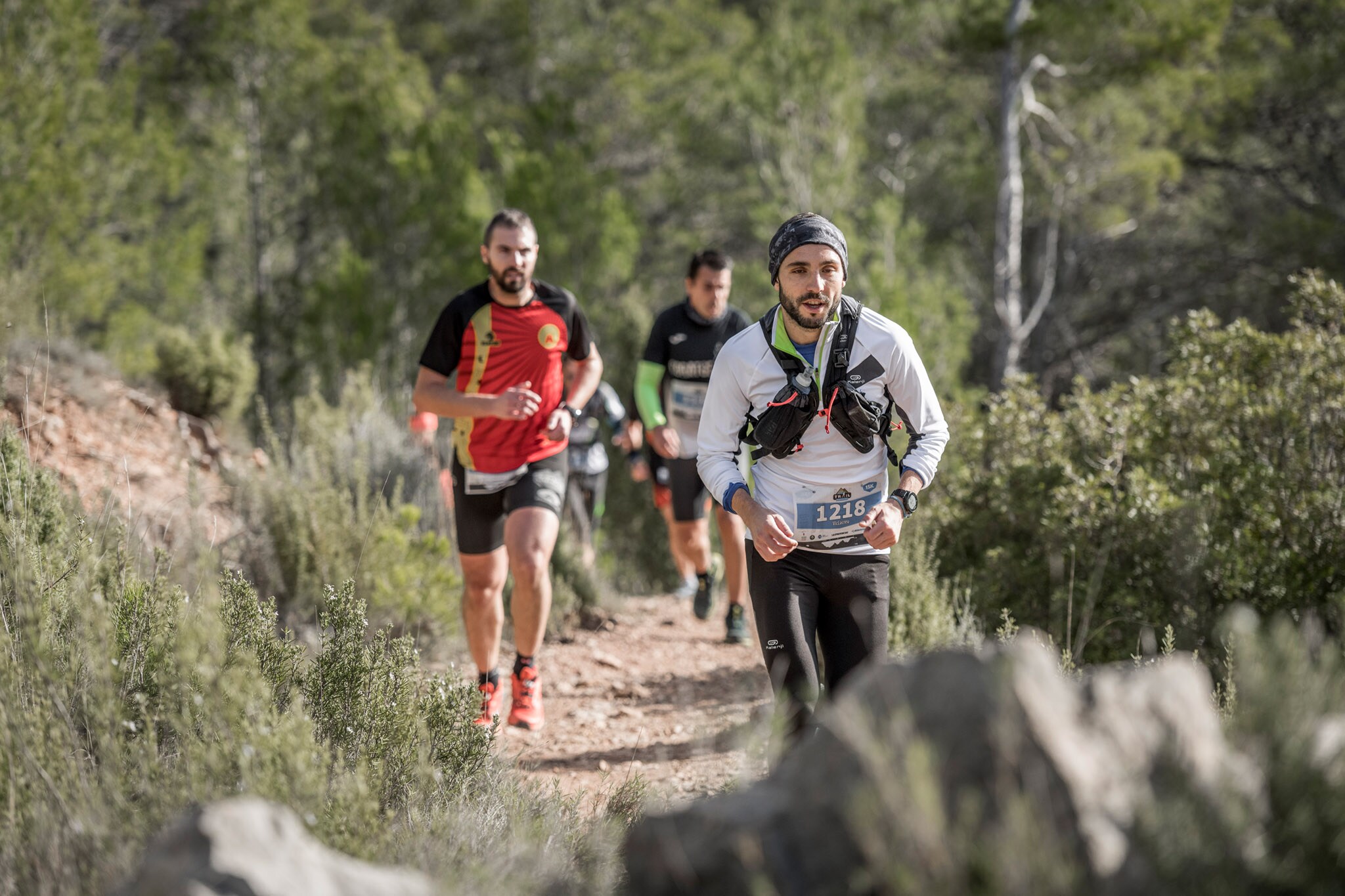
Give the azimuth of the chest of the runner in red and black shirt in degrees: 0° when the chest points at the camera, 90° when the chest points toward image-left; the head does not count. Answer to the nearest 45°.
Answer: approximately 0°

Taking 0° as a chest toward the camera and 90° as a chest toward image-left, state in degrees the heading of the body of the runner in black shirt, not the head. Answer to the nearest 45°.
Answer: approximately 0°

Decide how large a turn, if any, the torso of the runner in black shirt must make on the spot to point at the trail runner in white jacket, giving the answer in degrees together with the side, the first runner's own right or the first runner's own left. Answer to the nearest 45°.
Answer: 0° — they already face them

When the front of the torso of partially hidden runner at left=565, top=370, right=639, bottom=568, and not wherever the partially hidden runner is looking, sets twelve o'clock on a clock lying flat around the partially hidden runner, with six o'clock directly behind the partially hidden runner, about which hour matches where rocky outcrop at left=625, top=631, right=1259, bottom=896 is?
The rocky outcrop is roughly at 12 o'clock from the partially hidden runner.

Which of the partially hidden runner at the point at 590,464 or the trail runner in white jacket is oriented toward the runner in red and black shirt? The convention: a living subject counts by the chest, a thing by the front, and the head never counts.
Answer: the partially hidden runner
